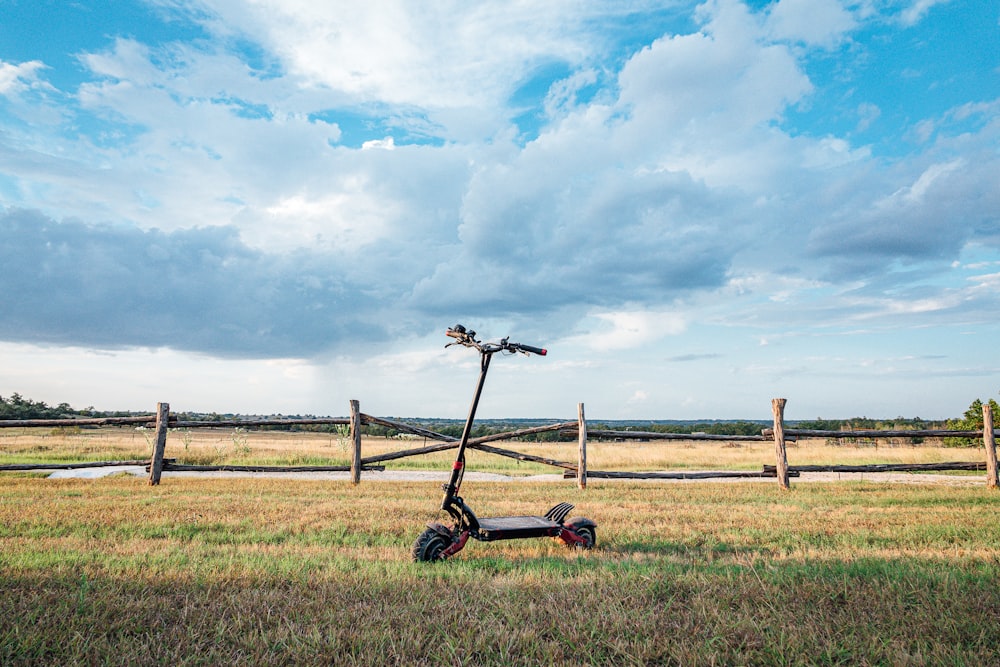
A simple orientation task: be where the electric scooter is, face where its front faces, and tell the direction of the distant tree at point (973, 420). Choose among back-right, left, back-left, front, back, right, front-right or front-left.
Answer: back

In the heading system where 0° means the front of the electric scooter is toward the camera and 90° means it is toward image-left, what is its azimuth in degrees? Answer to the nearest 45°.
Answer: approximately 45°
